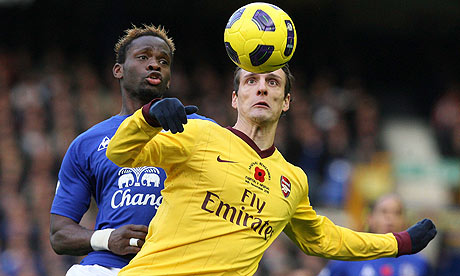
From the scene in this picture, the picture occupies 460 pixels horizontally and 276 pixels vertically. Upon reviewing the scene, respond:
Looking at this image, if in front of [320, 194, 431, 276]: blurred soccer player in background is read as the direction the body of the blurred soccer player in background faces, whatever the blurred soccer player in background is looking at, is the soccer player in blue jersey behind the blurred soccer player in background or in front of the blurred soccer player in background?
in front

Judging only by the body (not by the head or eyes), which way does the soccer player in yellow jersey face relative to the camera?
toward the camera

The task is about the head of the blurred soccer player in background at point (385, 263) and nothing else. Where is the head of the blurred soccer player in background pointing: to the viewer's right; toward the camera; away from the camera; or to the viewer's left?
toward the camera

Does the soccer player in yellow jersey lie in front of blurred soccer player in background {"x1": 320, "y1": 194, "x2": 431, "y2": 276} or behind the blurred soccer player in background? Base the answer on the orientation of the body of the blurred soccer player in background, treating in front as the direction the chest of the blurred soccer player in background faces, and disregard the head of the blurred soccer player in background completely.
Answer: in front

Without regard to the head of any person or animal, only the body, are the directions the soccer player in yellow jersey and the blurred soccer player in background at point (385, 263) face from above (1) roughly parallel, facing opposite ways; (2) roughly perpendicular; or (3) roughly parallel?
roughly parallel

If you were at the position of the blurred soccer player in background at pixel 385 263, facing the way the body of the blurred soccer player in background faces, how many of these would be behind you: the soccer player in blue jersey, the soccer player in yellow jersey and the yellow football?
0

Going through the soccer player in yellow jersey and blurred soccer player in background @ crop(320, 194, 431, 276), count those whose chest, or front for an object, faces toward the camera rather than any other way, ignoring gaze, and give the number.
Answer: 2

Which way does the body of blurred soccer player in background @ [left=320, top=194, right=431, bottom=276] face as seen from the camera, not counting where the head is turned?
toward the camera

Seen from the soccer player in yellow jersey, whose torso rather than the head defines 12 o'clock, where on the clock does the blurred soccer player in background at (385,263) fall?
The blurred soccer player in background is roughly at 7 o'clock from the soccer player in yellow jersey.

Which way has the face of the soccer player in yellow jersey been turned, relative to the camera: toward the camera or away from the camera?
toward the camera
